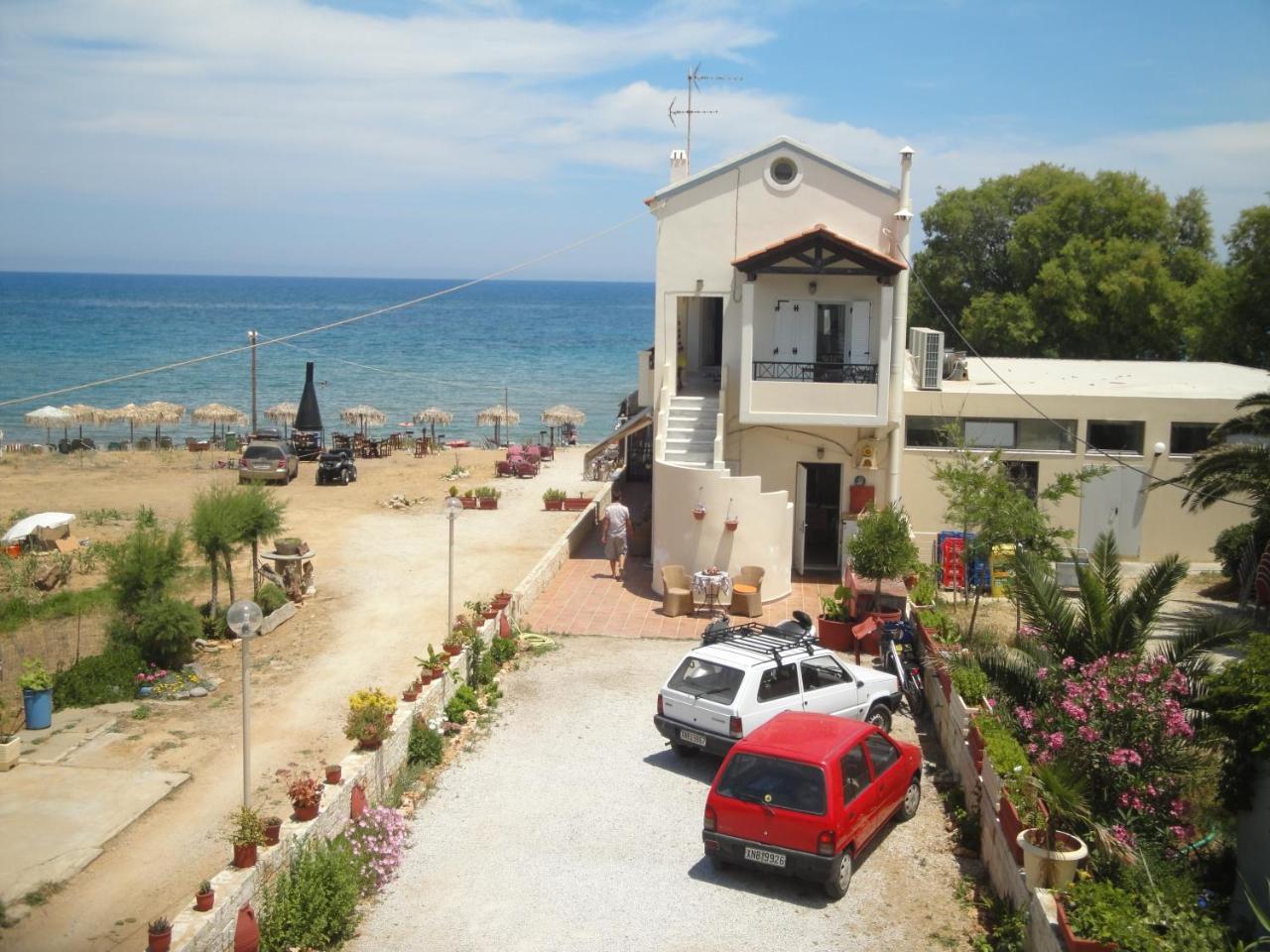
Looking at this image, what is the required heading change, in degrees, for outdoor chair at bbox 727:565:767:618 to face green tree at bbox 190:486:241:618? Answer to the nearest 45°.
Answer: approximately 45° to its right

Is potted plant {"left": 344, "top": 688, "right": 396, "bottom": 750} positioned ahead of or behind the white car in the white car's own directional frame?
behind

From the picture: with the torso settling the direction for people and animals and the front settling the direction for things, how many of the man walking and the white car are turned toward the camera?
0

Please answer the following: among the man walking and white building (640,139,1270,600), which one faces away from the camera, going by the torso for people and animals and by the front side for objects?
the man walking

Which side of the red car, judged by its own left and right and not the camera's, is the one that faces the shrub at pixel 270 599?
left

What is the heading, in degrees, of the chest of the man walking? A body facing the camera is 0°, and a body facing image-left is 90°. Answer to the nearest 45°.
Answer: approximately 180°

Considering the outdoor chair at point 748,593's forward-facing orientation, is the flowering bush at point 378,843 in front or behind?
in front

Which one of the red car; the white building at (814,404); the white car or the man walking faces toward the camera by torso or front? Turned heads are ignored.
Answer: the white building

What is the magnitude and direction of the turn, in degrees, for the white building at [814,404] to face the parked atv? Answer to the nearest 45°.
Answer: approximately 135° to its right

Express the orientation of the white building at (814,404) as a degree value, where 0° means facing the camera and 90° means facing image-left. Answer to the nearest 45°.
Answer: approximately 0°
